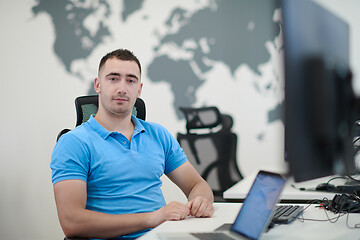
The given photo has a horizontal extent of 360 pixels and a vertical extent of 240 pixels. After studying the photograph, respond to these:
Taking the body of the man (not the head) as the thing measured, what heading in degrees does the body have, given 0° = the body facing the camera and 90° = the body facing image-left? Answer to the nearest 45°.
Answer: approximately 315°

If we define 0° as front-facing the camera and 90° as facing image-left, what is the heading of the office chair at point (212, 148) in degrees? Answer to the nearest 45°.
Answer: approximately 135°

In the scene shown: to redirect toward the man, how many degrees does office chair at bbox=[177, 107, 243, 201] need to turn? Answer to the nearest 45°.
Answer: approximately 135° to its left

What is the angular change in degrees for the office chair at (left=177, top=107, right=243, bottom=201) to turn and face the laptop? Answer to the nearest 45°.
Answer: approximately 135° to its left
